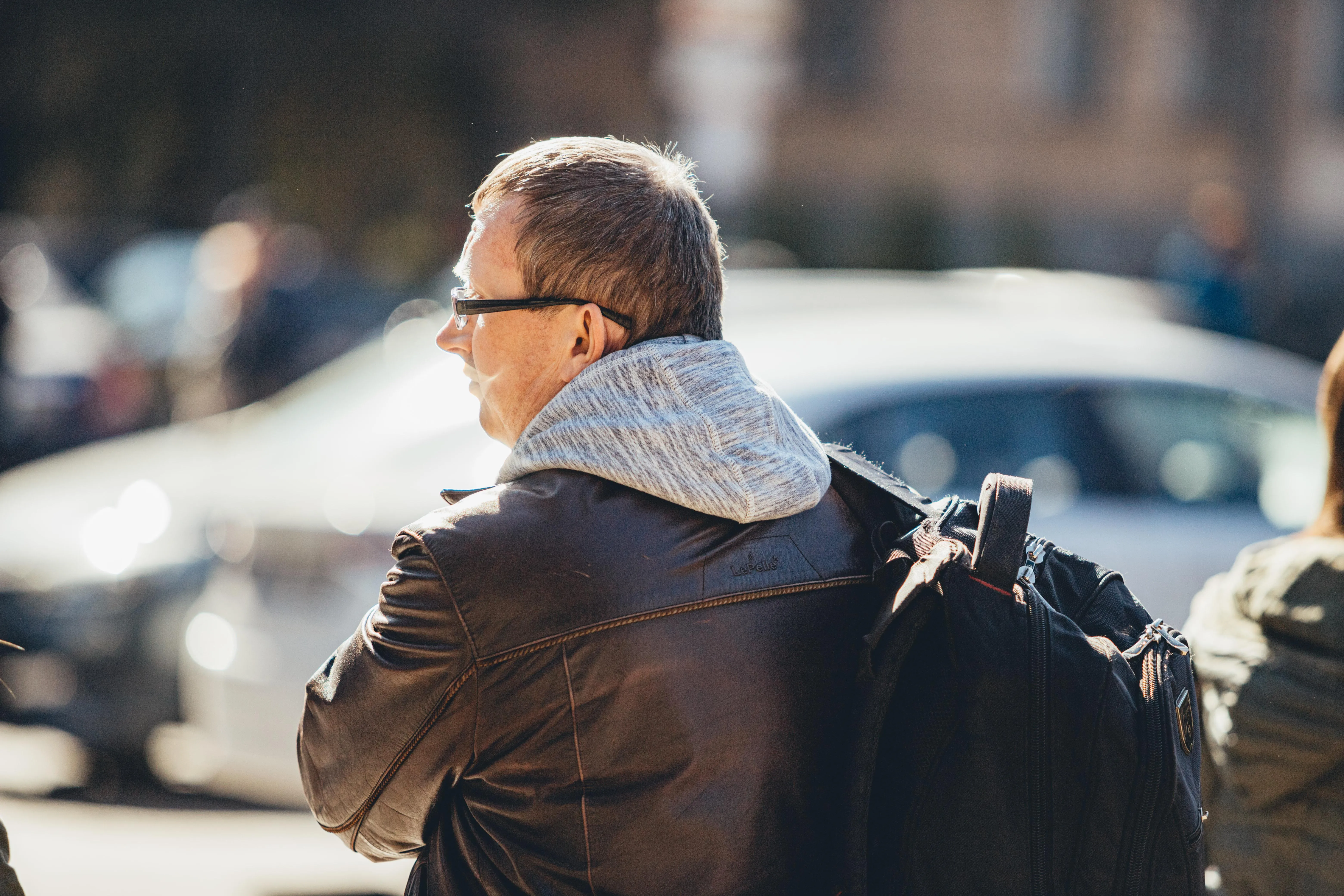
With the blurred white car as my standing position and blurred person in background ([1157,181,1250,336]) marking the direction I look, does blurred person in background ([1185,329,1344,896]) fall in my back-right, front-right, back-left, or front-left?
back-right

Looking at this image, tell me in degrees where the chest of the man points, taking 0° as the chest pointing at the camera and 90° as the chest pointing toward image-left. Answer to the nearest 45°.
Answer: approximately 135°

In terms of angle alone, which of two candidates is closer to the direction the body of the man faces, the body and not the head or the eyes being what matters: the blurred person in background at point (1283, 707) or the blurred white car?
the blurred white car

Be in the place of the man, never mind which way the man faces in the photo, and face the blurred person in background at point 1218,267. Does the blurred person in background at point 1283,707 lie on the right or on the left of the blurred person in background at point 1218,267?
right

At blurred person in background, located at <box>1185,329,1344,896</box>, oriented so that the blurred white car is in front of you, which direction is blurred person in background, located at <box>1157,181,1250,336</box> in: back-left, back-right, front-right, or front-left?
front-right
